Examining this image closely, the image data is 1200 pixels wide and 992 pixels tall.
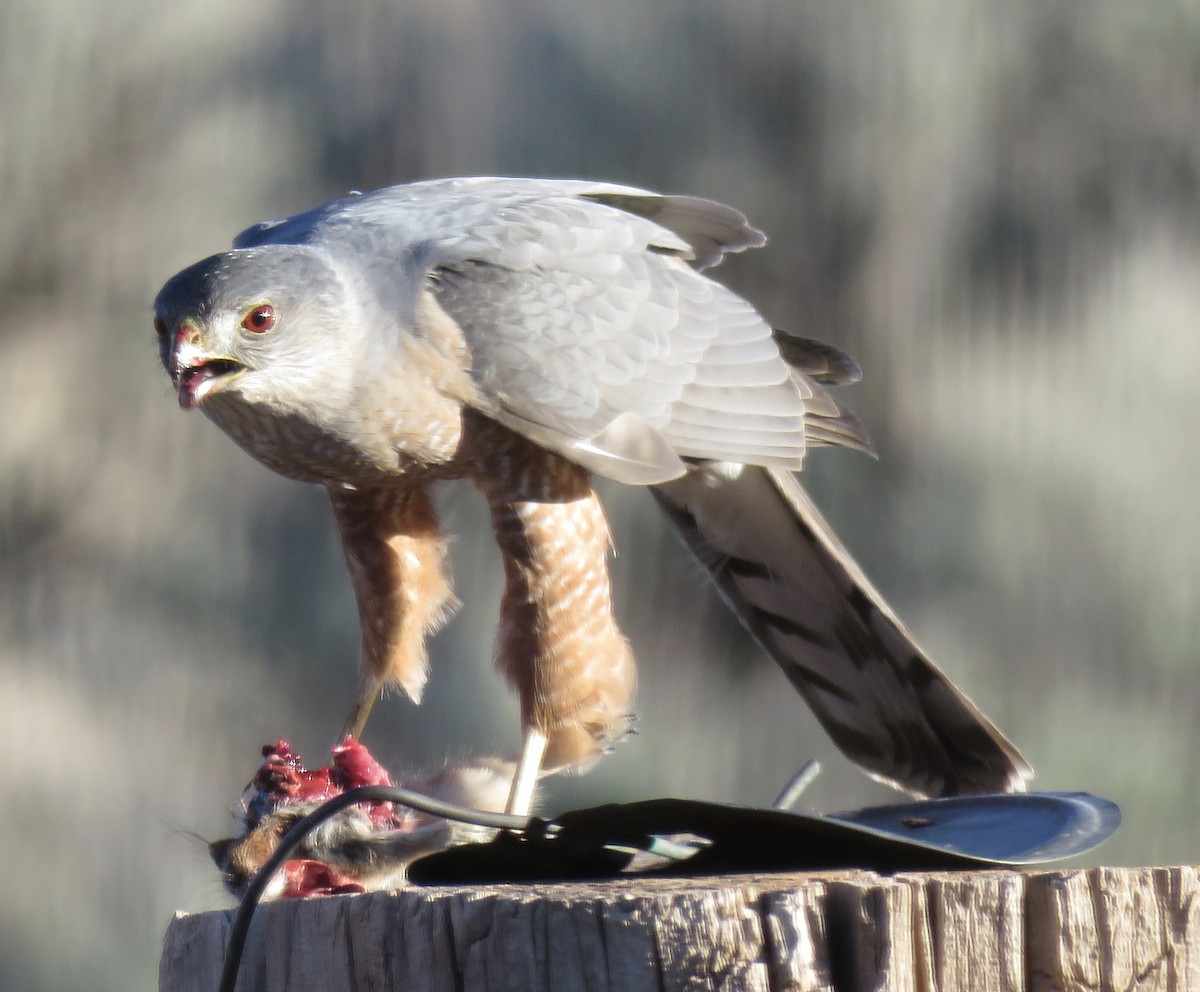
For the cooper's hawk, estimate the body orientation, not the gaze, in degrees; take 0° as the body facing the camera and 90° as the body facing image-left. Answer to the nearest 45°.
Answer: approximately 45°

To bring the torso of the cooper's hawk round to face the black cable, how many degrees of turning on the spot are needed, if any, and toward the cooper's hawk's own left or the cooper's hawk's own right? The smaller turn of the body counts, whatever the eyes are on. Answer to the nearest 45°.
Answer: approximately 45° to the cooper's hawk's own left
